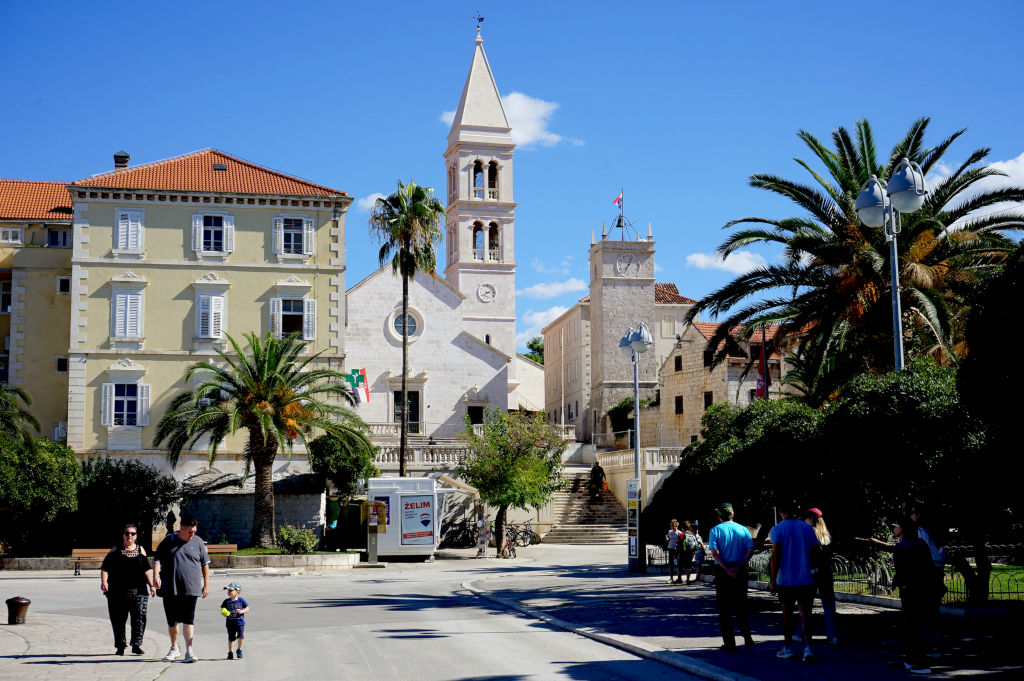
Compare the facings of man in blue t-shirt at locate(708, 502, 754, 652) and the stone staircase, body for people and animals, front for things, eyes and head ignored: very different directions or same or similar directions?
very different directions

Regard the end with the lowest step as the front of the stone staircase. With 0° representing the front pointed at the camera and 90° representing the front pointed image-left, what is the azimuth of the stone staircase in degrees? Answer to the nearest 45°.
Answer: approximately 0°

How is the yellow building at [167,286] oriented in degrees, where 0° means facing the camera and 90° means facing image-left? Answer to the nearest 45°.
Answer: approximately 0°

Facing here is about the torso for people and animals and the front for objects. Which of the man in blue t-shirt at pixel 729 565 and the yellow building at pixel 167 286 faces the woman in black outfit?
the yellow building

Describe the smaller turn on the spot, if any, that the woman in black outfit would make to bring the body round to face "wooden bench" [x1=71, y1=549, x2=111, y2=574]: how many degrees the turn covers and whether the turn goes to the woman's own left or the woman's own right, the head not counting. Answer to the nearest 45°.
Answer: approximately 180°

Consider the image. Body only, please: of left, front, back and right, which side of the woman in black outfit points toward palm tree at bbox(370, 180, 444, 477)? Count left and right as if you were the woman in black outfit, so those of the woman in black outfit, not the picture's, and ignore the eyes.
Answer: back

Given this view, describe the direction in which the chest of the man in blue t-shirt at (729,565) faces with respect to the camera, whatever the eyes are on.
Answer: away from the camera
